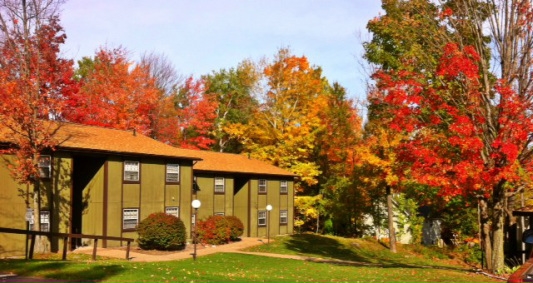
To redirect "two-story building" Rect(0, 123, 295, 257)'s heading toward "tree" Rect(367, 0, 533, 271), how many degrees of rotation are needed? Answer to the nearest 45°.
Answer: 0° — it already faces it

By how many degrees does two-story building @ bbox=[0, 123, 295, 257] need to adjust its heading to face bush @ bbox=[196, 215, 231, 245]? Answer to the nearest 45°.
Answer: approximately 90° to its left

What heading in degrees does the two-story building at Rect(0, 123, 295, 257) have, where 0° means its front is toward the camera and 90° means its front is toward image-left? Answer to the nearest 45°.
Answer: approximately 315°

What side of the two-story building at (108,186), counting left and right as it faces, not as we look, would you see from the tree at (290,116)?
left

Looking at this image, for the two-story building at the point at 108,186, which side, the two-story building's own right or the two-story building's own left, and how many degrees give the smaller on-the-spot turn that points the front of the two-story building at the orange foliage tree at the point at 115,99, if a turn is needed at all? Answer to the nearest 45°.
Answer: approximately 135° to the two-story building's own left
